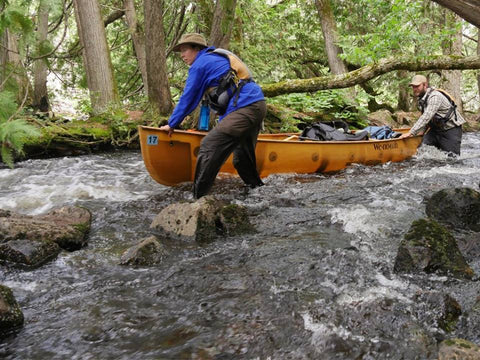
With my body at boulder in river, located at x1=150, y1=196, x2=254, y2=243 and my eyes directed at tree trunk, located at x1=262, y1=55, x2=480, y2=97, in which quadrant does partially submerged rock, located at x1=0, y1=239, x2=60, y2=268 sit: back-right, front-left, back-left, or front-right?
back-left

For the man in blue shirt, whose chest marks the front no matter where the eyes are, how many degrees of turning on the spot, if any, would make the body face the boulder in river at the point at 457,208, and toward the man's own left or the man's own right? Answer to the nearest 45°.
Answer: approximately 135° to the man's own left

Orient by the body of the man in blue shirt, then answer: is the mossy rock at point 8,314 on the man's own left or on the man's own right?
on the man's own left

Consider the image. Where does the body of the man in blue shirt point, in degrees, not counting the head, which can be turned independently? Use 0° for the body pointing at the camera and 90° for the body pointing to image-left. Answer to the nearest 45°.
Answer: approximately 90°

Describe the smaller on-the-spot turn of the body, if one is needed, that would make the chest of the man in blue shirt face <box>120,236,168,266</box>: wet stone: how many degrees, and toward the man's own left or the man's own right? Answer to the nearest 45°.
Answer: approximately 90° to the man's own left

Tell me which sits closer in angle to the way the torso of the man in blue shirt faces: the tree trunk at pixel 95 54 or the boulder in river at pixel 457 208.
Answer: the tree trunk

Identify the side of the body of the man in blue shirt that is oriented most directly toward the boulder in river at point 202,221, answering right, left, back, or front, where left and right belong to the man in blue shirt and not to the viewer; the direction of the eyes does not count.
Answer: left

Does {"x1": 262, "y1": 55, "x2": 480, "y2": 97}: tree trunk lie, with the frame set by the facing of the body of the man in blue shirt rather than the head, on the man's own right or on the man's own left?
on the man's own right
